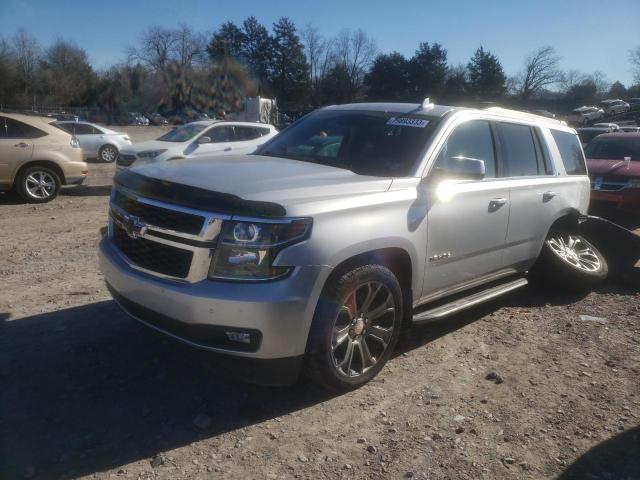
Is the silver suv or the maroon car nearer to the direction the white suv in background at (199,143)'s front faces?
the silver suv

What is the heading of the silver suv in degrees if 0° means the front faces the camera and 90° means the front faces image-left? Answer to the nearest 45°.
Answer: approximately 45°

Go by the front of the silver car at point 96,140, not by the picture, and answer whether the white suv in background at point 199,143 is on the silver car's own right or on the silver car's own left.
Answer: on the silver car's own left
